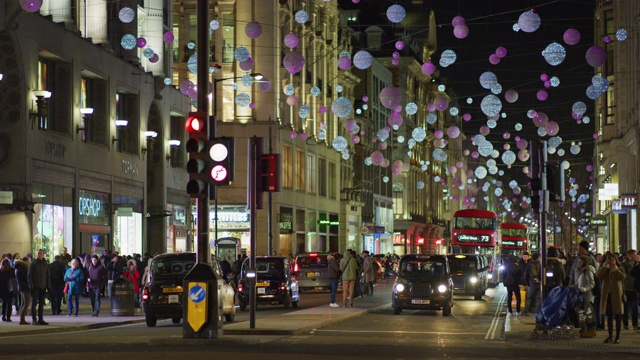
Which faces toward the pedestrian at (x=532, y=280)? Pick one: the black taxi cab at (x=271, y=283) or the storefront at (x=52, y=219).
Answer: the storefront

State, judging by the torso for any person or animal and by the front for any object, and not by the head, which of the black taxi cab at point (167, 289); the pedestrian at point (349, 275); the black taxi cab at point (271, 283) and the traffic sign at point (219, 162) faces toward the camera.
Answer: the traffic sign

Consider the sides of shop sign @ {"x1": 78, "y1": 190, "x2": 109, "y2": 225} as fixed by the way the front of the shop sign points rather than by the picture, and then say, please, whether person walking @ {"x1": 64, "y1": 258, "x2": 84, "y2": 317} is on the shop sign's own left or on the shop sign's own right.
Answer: on the shop sign's own right

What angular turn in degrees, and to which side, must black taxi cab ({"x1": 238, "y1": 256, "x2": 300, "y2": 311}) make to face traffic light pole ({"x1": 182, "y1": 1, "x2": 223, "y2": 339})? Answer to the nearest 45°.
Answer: approximately 180°

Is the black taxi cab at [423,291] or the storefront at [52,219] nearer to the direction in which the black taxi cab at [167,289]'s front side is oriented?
the black taxi cab

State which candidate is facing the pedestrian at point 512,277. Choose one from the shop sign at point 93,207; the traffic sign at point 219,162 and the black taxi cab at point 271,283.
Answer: the shop sign

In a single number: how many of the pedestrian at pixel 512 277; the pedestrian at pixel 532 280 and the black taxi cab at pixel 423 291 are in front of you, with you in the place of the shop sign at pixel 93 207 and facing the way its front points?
3

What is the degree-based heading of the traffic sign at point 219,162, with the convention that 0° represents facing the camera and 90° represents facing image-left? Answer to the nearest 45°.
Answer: approximately 0°

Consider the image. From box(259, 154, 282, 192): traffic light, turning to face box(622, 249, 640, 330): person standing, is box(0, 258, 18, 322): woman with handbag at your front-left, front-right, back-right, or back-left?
back-left

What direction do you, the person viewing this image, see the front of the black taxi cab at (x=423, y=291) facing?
facing the viewer

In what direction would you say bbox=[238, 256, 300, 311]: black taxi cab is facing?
away from the camera

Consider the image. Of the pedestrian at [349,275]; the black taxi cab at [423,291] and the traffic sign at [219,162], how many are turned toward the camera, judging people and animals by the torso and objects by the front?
2

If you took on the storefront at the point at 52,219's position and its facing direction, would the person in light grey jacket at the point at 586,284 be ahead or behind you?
ahead

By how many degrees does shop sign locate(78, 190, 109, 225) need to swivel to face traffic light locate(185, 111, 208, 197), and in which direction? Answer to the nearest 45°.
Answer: approximately 45° to its right
